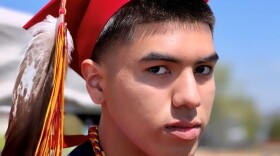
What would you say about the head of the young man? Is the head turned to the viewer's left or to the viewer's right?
to the viewer's right
